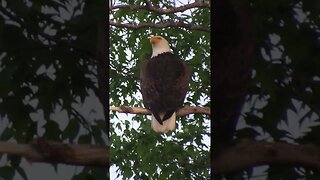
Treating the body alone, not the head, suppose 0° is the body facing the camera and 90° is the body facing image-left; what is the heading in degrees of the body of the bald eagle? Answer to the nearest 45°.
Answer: approximately 180°
